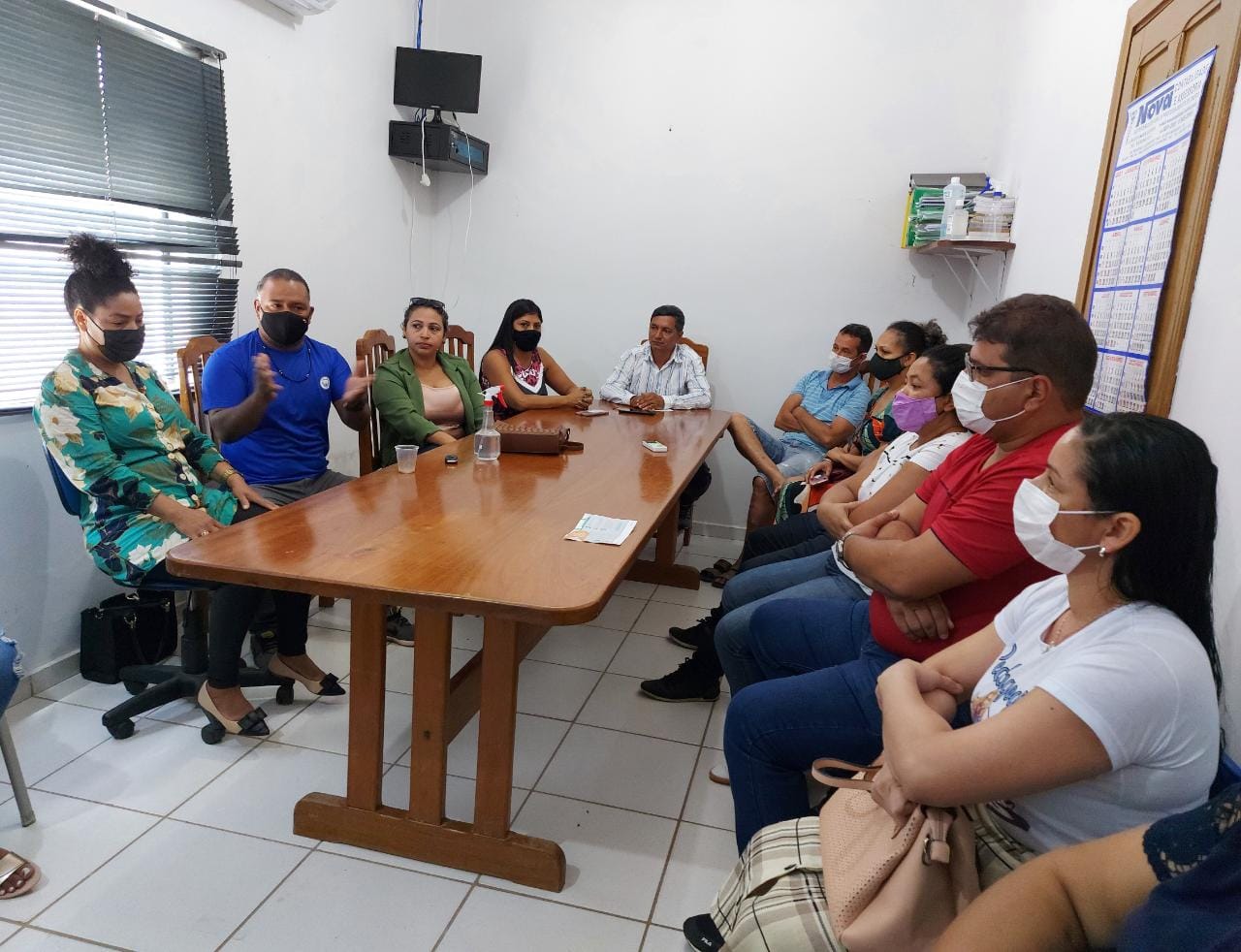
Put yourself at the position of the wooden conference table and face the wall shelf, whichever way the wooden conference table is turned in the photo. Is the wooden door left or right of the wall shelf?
right

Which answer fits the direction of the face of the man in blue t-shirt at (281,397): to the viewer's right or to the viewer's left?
to the viewer's right

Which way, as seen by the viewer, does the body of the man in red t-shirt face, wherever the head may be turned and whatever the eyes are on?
to the viewer's left

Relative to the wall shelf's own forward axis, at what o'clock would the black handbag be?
The black handbag is roughly at 12 o'clock from the wall shelf.
